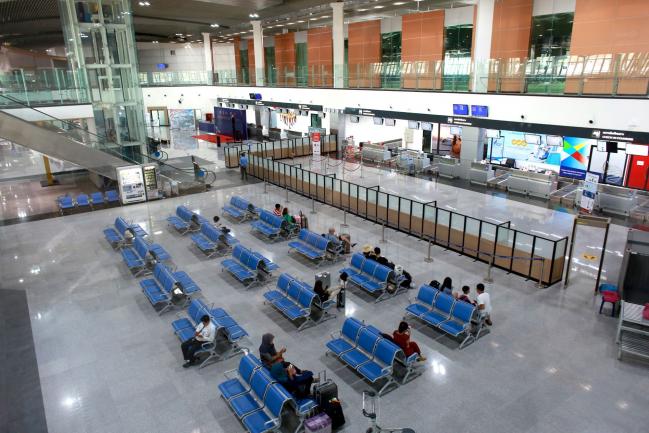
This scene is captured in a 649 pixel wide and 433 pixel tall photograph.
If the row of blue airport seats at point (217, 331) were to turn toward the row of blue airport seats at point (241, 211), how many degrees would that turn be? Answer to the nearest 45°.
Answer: approximately 135° to its right

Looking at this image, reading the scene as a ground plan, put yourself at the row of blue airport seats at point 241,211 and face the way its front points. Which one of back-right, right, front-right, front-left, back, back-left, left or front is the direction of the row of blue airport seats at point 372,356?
front-left

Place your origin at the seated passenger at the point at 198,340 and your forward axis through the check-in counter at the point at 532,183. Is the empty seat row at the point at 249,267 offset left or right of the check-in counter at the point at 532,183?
left

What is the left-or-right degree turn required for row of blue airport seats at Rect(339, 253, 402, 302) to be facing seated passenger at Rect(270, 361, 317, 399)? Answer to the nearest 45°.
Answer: approximately 45° to its left

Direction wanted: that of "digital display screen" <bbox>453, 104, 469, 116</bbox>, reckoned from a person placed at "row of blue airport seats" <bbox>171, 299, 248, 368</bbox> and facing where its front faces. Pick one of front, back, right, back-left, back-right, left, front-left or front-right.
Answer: back

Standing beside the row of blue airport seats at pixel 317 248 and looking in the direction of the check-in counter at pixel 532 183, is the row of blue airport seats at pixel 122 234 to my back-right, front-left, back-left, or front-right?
back-left

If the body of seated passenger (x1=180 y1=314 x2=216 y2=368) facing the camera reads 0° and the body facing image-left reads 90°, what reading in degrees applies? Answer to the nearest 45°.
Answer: approximately 45°

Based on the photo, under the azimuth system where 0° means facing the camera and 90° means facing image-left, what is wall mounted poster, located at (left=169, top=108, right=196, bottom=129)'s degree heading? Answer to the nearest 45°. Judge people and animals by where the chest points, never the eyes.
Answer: approximately 0°

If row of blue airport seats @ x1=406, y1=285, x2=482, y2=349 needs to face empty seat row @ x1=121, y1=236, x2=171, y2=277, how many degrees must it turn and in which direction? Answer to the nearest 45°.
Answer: approximately 45° to its right

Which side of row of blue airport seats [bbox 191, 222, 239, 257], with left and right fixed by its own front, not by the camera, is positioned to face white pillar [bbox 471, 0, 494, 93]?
back
